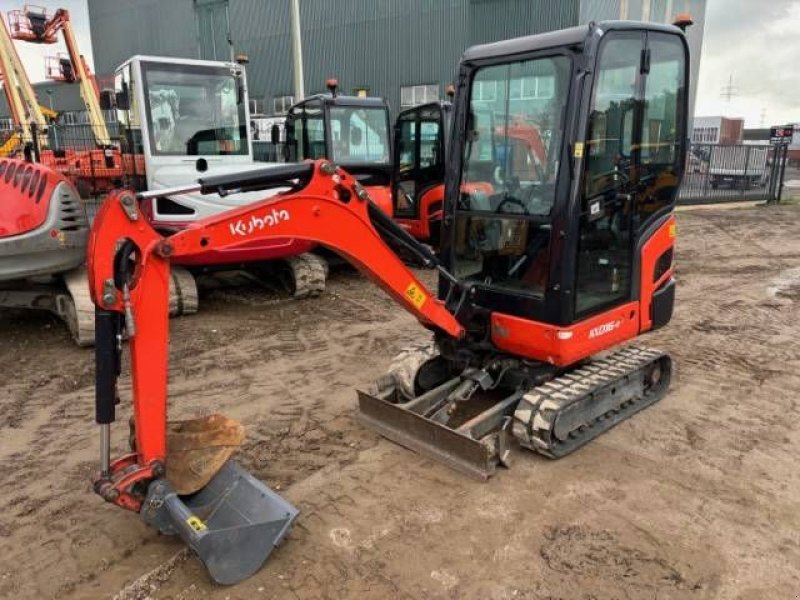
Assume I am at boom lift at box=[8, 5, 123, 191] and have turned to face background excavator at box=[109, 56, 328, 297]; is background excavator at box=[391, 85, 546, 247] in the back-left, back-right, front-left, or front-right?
front-left

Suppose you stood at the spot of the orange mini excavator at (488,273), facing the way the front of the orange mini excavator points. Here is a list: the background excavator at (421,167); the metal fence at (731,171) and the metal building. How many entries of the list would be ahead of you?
0

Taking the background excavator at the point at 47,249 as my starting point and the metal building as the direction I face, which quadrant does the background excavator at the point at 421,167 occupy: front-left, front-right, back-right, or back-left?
front-right

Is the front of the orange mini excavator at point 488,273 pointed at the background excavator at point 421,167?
no

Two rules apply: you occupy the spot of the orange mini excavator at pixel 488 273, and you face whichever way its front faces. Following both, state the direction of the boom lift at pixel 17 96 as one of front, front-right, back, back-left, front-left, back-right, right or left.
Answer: right

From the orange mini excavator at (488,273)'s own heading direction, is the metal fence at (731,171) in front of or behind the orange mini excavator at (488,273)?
behind

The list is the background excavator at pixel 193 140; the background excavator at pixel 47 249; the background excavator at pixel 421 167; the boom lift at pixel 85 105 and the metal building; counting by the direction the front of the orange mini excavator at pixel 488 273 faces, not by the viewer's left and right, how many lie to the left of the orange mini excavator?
0

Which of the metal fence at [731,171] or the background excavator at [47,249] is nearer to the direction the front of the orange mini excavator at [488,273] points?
the background excavator

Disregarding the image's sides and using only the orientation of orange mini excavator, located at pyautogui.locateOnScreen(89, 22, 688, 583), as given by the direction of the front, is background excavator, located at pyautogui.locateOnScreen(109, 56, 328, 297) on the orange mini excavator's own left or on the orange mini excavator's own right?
on the orange mini excavator's own right

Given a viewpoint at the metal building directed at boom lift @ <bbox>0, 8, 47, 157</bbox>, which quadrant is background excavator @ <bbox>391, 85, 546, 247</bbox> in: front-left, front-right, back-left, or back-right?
front-left

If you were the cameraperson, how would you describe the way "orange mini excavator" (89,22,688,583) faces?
facing the viewer and to the left of the viewer

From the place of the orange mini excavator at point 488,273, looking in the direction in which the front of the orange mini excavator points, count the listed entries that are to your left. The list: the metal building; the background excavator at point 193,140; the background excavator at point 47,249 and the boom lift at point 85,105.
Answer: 0

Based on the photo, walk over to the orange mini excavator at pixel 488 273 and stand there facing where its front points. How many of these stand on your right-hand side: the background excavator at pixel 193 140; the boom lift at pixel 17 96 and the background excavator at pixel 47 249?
3

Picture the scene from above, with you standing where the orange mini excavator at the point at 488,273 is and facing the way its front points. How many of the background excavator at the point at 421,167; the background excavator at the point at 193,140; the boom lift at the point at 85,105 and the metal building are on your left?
0

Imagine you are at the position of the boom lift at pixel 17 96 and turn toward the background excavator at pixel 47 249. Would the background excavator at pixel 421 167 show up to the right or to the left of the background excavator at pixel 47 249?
left

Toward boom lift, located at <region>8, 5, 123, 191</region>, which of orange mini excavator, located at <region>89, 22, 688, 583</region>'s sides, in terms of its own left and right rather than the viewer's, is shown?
right

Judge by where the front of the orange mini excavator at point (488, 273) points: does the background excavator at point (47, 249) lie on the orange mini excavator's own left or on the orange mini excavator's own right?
on the orange mini excavator's own right

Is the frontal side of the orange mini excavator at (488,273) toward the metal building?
no

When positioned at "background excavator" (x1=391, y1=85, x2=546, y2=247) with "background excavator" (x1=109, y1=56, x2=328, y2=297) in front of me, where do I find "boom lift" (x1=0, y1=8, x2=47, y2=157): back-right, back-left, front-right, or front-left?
front-right
